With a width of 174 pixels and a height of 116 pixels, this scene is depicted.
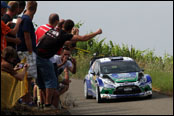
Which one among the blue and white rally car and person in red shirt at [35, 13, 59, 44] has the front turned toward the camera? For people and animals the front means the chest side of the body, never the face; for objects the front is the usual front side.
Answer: the blue and white rally car

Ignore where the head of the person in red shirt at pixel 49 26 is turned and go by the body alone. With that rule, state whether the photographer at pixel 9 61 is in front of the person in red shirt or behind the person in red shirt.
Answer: behind

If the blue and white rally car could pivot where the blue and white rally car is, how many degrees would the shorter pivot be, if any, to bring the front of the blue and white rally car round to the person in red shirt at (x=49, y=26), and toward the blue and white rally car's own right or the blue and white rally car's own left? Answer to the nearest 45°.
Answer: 0° — it already faces them

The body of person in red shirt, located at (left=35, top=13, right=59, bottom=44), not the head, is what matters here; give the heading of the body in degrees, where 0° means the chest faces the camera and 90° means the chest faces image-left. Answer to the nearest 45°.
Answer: approximately 225°

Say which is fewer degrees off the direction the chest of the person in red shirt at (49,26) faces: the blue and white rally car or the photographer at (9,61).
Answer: the blue and white rally car

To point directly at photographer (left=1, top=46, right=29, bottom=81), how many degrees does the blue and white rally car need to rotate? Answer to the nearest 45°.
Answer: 0° — it already faces them

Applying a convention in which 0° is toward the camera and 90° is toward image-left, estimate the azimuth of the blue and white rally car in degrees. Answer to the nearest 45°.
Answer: approximately 0°

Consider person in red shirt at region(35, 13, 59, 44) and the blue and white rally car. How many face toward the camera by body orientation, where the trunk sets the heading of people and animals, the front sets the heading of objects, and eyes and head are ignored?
1

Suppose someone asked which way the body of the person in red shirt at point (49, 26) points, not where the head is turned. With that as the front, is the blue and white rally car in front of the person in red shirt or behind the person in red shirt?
in front
